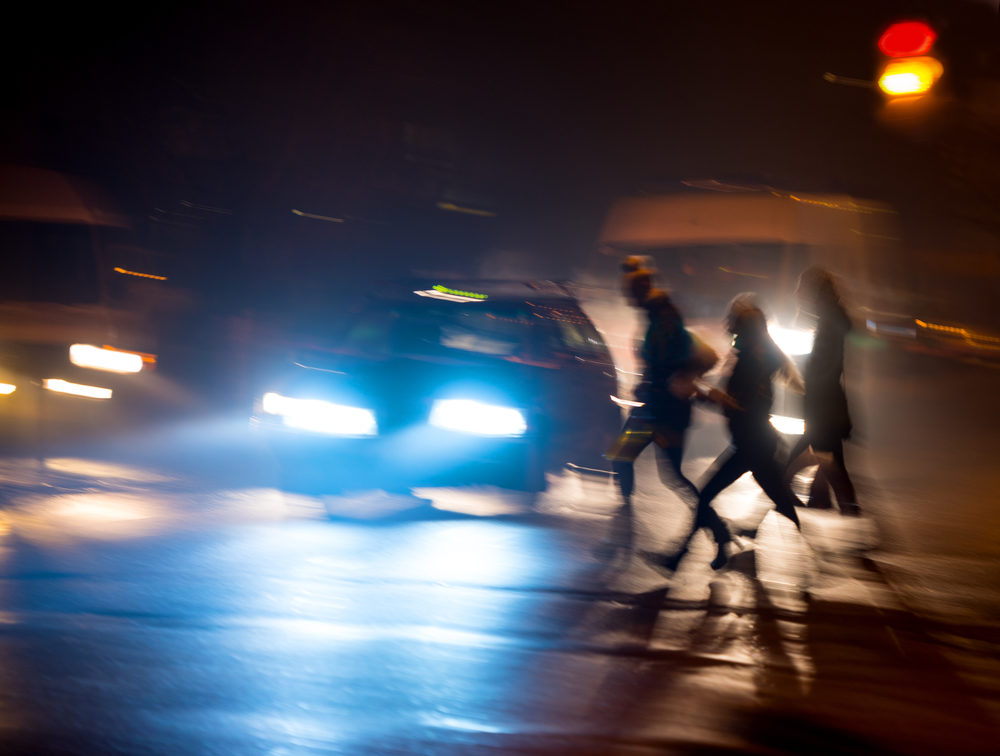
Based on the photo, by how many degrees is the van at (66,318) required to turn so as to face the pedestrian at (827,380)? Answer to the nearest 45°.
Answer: approximately 90° to its left
